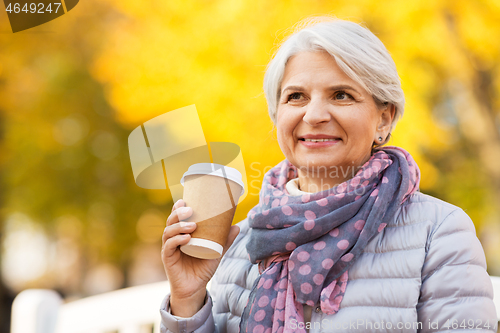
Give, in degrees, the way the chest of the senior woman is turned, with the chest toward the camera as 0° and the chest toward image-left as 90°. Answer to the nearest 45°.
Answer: approximately 45°
